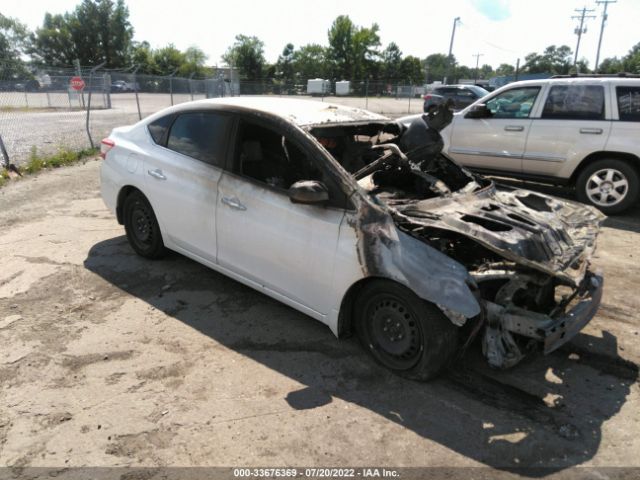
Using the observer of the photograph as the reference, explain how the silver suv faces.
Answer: facing to the left of the viewer

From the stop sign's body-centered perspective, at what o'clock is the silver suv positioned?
The silver suv is roughly at 11 o'clock from the stop sign.

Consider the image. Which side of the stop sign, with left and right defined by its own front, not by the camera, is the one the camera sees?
front

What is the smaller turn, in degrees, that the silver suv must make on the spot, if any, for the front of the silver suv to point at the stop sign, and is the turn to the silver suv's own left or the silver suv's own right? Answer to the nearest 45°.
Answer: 0° — it already faces it

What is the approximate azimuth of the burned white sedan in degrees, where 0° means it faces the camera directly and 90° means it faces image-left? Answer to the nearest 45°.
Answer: approximately 315°

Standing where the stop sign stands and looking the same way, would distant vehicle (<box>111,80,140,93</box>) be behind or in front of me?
behind
